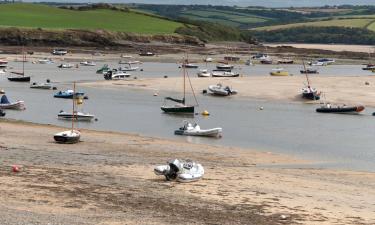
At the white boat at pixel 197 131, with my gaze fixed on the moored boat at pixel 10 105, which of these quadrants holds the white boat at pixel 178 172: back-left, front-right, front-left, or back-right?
back-left

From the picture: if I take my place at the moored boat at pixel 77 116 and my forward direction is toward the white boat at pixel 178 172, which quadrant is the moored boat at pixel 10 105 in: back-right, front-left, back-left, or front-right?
back-right

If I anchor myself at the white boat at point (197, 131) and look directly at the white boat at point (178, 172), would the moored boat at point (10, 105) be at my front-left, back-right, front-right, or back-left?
back-right

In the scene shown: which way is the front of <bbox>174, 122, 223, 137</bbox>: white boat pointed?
to the viewer's right

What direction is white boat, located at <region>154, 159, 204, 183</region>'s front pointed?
to the viewer's right
